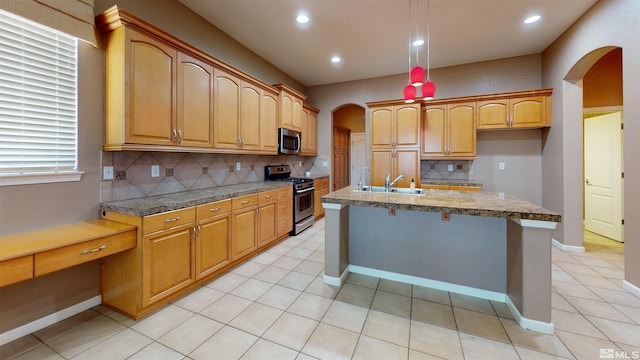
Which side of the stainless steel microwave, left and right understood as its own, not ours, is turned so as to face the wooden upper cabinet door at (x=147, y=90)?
right

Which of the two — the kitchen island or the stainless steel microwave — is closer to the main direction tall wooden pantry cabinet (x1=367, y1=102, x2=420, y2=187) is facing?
the kitchen island

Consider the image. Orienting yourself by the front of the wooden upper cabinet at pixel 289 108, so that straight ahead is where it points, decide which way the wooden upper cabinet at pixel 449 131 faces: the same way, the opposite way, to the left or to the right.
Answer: to the right

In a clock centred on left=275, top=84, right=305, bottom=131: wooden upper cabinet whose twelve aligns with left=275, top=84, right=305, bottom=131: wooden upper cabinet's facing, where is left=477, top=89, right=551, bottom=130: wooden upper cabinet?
left=477, top=89, right=551, bottom=130: wooden upper cabinet is roughly at 11 o'clock from left=275, top=84, right=305, bottom=131: wooden upper cabinet.

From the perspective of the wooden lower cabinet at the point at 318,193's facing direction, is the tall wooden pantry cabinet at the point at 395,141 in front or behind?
in front

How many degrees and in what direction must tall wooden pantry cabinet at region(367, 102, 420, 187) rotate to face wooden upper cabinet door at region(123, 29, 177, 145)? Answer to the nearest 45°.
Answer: approximately 45° to its right

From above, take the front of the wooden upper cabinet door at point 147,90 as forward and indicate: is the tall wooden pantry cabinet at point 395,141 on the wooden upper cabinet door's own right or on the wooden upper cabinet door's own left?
on the wooden upper cabinet door's own left

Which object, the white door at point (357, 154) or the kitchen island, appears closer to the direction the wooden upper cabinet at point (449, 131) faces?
the kitchen island

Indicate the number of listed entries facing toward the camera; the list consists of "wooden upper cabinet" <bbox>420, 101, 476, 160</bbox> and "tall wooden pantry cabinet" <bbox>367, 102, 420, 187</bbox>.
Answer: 2
